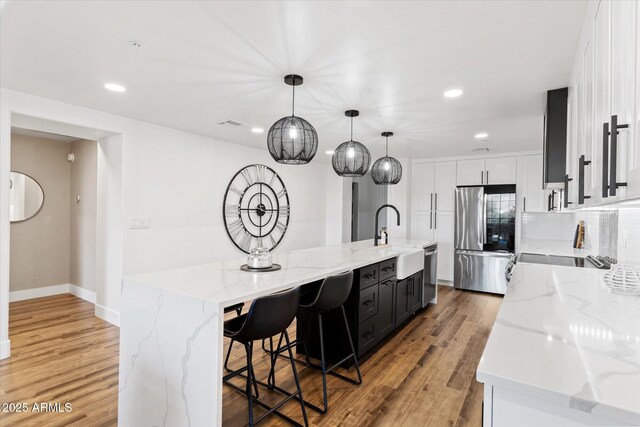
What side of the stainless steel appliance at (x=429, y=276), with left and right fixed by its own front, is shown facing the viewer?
right

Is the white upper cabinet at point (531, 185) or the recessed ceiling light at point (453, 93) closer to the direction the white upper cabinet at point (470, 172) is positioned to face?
the recessed ceiling light

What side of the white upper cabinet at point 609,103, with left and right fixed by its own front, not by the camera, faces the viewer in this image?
left

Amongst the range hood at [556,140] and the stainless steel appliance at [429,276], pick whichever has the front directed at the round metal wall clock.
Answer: the range hood

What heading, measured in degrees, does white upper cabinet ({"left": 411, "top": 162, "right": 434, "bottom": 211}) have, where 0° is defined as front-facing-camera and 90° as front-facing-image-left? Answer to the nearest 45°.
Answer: approximately 0°

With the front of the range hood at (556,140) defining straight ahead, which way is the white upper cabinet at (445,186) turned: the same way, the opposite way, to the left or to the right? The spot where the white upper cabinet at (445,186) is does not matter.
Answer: to the left

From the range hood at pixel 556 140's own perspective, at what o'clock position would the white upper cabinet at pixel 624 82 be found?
The white upper cabinet is roughly at 9 o'clock from the range hood.

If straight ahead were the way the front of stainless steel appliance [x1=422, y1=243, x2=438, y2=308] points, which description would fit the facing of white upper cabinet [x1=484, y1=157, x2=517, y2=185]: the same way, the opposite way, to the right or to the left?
to the right

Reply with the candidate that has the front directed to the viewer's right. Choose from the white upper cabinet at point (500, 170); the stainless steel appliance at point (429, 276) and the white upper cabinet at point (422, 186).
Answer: the stainless steel appliance

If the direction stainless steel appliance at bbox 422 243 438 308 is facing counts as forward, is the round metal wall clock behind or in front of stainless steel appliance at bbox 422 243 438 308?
behind

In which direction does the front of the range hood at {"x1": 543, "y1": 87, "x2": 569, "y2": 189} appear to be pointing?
to the viewer's left
